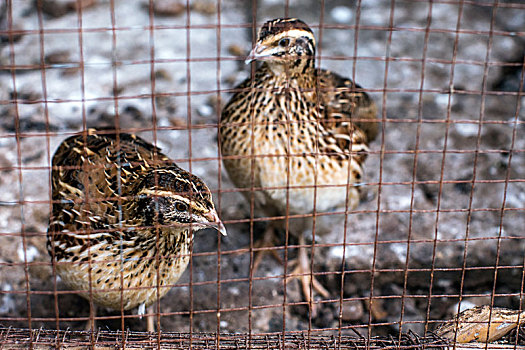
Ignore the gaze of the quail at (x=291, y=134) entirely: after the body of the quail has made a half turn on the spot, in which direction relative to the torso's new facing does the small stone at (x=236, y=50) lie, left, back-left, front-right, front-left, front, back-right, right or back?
front-left

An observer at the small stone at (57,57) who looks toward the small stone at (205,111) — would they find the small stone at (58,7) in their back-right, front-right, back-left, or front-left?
back-left

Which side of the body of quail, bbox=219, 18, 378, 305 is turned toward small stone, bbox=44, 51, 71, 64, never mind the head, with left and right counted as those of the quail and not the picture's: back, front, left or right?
right

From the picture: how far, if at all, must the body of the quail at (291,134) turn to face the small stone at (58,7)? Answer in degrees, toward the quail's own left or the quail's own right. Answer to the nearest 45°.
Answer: approximately 90° to the quail's own right

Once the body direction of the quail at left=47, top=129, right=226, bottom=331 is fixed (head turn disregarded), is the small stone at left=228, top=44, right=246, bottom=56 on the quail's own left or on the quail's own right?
on the quail's own left

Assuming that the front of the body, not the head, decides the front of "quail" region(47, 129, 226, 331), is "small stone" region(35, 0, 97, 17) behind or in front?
behind

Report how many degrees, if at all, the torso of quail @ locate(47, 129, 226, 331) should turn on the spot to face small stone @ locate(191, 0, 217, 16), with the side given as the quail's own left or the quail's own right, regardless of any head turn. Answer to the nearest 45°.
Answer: approximately 135° to the quail's own left

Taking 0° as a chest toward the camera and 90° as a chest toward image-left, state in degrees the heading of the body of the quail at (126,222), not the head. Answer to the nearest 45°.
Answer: approximately 315°

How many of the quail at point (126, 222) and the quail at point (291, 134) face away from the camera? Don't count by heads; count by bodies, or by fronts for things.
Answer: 0

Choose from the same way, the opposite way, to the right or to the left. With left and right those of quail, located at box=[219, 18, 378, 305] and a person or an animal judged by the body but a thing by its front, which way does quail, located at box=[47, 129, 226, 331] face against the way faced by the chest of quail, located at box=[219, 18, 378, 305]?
to the left
